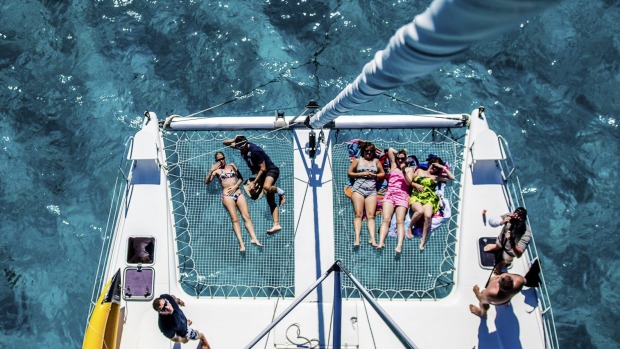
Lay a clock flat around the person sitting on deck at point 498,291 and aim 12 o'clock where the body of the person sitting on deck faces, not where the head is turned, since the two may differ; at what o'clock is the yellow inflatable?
The yellow inflatable is roughly at 1 o'clock from the person sitting on deck.

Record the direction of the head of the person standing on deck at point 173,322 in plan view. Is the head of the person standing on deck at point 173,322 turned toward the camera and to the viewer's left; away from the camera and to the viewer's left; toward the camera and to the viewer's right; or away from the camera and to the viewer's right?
toward the camera and to the viewer's right

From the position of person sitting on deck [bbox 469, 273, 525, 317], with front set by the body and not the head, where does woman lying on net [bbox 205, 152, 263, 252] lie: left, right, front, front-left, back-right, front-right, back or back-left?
front-right

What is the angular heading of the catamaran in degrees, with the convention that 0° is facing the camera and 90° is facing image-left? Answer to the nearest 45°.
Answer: approximately 180°

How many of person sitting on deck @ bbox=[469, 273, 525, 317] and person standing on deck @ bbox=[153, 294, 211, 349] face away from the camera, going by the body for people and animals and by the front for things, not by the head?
0

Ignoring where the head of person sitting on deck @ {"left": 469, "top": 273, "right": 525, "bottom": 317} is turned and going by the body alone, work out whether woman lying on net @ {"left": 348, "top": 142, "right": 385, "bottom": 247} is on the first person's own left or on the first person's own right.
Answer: on the first person's own right

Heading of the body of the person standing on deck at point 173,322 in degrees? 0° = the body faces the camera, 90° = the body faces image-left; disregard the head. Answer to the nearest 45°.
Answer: approximately 315°

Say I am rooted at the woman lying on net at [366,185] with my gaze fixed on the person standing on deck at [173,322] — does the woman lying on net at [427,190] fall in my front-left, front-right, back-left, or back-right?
back-left

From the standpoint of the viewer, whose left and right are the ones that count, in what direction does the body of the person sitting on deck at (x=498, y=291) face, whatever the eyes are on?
facing the viewer and to the left of the viewer
